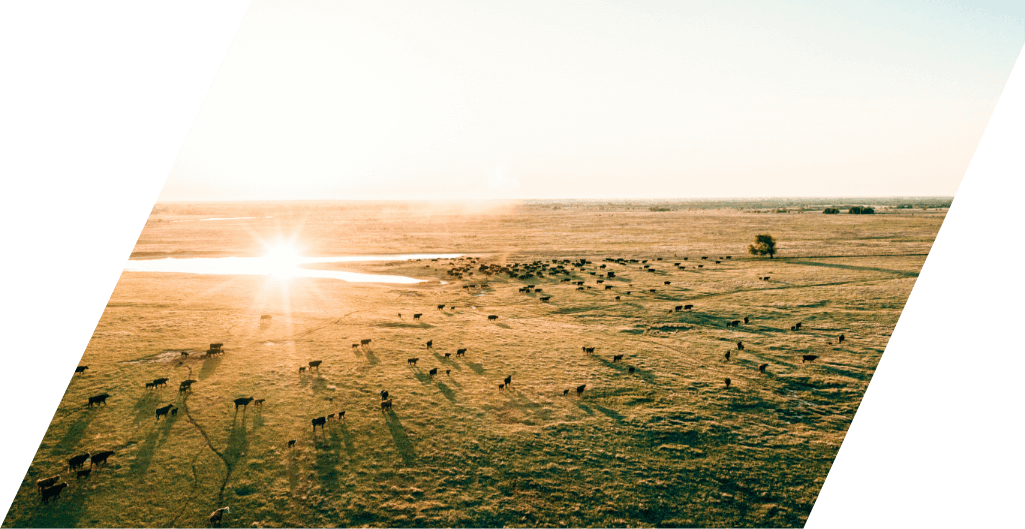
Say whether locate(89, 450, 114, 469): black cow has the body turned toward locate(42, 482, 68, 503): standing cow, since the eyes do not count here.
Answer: no

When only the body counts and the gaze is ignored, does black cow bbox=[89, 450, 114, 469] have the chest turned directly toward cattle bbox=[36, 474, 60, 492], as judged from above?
no

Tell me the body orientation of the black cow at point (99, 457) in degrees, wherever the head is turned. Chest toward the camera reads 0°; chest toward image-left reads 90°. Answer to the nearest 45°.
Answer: approximately 270°

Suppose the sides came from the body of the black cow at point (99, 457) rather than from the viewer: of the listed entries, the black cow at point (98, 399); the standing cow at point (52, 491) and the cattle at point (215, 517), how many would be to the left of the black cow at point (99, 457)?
1

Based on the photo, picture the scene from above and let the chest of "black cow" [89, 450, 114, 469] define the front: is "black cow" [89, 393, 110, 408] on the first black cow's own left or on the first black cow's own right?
on the first black cow's own left

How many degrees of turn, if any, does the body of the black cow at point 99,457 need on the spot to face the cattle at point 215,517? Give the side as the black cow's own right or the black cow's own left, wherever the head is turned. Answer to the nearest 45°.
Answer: approximately 45° to the black cow's own right

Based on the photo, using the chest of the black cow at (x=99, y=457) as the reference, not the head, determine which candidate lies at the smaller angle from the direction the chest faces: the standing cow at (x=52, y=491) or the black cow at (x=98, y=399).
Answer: the black cow at (x=98, y=399)

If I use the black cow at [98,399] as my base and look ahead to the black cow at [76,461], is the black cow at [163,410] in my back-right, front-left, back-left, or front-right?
front-left
